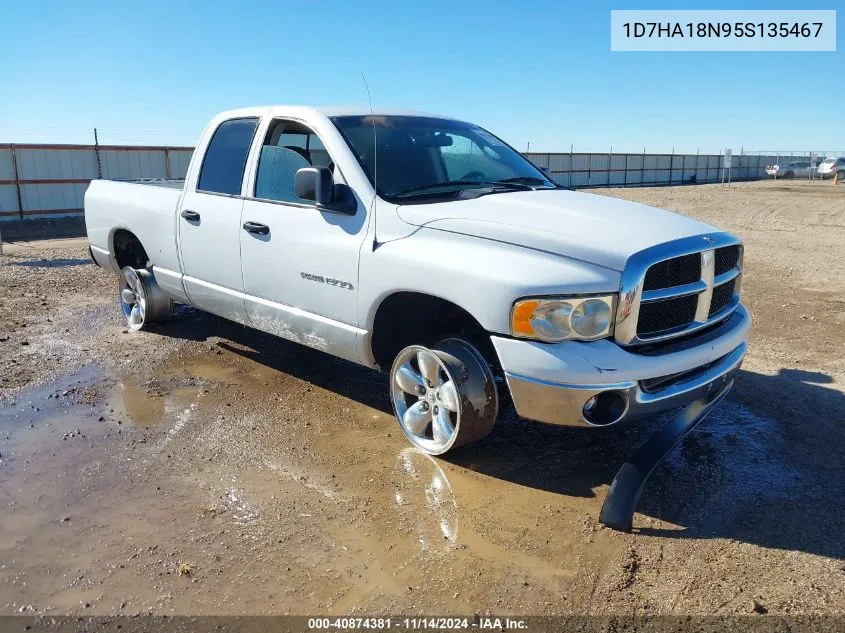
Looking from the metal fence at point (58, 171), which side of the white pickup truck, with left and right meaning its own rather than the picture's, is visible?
back

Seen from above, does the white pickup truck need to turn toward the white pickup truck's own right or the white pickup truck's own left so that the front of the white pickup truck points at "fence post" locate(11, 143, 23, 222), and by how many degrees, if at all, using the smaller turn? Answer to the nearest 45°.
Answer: approximately 180°

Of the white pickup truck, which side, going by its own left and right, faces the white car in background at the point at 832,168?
left

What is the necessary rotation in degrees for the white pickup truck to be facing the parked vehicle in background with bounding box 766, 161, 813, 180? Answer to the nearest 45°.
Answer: approximately 90° to its left

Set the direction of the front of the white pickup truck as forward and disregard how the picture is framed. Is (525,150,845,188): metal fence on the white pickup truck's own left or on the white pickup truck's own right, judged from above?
on the white pickup truck's own left

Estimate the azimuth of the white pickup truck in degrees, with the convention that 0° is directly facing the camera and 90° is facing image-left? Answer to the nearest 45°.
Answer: approximately 315°
